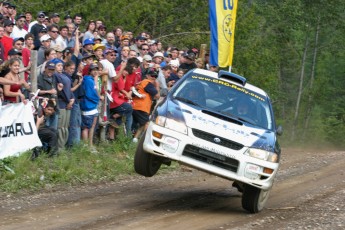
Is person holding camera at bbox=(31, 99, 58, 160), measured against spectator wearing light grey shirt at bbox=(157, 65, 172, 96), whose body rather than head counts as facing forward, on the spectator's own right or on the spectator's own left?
on the spectator's own right

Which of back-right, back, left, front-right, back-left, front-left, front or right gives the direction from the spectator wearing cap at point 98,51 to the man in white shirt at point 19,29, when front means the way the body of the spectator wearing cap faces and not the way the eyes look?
back-right

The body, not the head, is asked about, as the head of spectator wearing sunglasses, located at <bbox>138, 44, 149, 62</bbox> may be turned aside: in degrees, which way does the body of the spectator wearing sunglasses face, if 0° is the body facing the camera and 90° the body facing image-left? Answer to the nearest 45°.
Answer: approximately 315°

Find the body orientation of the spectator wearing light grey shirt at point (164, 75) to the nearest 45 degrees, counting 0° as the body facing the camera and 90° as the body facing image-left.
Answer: approximately 315°

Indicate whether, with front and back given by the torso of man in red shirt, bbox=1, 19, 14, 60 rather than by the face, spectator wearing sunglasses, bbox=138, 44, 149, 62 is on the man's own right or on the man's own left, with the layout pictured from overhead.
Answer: on the man's own left

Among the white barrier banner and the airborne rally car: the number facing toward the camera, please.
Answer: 2

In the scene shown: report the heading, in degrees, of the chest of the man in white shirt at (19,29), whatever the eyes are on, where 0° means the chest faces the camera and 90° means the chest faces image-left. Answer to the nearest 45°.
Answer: approximately 315°
